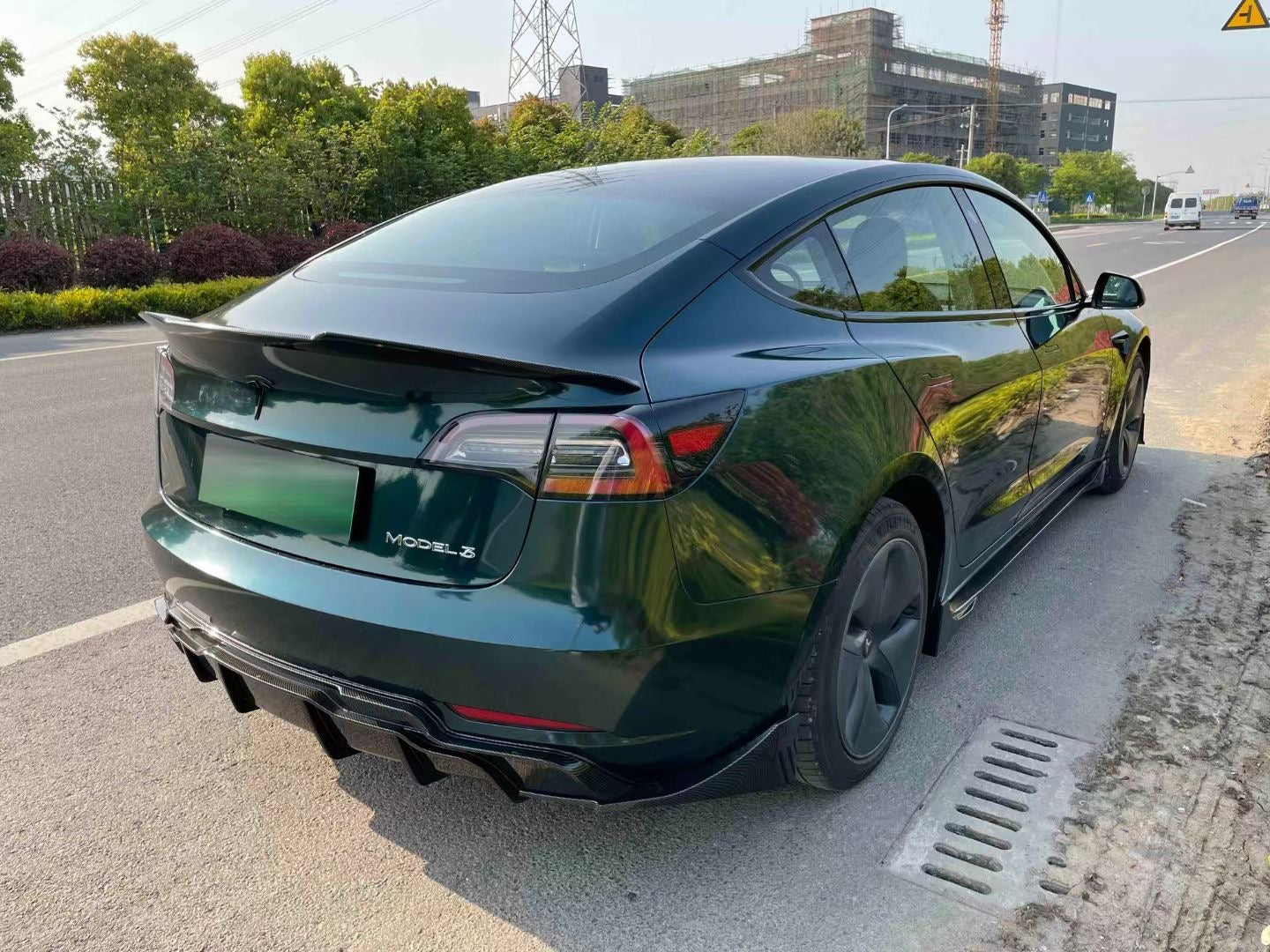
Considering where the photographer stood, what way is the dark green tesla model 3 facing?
facing away from the viewer and to the right of the viewer

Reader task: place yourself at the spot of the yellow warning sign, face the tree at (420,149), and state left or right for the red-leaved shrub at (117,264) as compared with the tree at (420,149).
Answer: left

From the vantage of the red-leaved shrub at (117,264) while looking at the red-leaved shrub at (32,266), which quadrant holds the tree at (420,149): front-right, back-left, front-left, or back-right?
back-right

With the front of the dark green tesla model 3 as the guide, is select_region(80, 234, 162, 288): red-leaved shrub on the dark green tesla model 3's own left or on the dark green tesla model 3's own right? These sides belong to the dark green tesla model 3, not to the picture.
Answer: on the dark green tesla model 3's own left

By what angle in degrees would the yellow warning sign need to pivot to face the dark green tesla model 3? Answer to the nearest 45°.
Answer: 0° — it already faces it

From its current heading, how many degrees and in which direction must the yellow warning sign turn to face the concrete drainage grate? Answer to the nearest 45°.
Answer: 0° — it already faces it

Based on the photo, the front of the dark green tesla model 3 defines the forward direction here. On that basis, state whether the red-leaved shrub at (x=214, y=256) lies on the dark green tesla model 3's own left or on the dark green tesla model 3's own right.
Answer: on the dark green tesla model 3's own left

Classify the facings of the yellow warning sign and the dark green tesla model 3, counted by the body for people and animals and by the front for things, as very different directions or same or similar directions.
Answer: very different directions

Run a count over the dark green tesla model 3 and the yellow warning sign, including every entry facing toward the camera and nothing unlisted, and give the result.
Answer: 1

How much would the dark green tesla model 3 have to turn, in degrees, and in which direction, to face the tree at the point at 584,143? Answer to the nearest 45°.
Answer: approximately 45° to its left

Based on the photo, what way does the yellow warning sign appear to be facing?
toward the camera

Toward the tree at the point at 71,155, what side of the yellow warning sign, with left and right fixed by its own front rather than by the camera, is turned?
right
